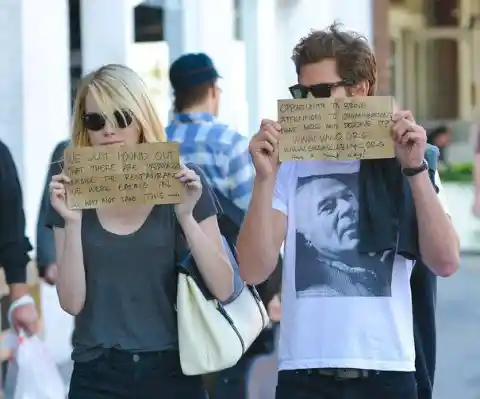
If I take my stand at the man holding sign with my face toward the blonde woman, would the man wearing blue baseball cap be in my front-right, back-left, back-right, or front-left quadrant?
front-right

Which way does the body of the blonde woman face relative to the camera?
toward the camera

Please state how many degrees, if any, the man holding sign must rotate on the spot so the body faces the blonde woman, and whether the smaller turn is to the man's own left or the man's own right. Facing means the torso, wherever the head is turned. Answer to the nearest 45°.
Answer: approximately 90° to the man's own right

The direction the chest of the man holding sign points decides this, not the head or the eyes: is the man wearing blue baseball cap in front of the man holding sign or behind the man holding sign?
behind

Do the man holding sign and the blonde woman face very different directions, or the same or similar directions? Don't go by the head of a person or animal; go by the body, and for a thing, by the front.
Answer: same or similar directions

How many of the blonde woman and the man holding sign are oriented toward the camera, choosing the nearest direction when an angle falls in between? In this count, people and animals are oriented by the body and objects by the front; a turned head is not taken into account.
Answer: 2

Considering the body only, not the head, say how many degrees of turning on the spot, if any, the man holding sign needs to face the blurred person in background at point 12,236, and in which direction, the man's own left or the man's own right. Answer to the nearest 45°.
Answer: approximately 135° to the man's own right

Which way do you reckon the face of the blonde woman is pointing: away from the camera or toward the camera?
toward the camera

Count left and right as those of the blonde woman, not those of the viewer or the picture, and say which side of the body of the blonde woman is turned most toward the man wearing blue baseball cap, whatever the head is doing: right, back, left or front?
back

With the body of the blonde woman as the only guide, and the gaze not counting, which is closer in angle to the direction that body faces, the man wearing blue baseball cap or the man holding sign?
the man holding sign

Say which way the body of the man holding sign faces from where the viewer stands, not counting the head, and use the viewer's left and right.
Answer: facing the viewer
